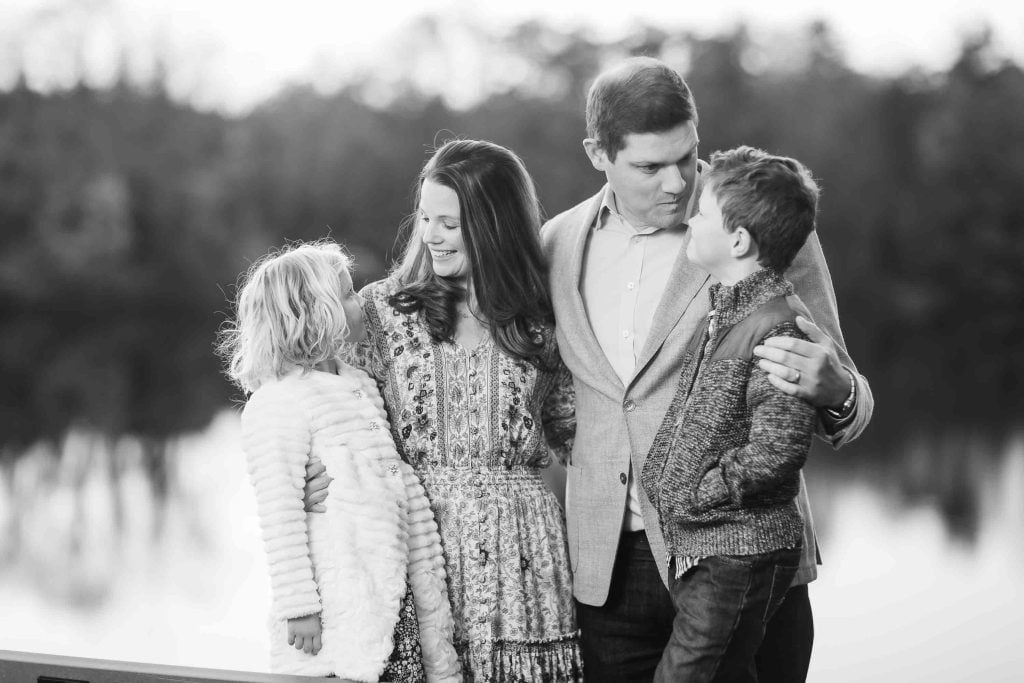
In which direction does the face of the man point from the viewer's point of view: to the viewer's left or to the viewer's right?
to the viewer's right

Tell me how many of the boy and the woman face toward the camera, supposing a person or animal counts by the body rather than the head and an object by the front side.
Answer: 1

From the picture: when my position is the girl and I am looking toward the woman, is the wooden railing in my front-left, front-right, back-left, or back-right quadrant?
back-right

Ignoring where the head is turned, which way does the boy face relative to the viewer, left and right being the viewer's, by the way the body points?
facing to the left of the viewer

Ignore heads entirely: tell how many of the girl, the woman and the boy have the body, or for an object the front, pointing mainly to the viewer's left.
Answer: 1

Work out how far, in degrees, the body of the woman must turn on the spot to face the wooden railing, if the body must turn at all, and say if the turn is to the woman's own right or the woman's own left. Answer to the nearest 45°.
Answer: approximately 45° to the woman's own right

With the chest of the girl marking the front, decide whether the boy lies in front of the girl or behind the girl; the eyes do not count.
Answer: in front

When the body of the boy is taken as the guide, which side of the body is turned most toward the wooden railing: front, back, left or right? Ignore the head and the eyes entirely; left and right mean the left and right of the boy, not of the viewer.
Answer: front

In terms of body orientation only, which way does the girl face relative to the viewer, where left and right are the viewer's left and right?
facing the viewer and to the right of the viewer
